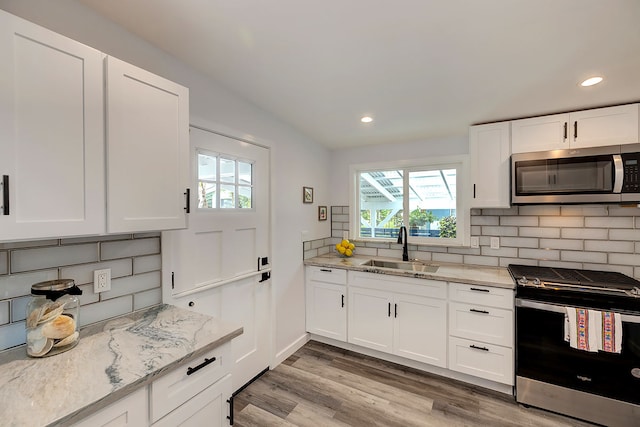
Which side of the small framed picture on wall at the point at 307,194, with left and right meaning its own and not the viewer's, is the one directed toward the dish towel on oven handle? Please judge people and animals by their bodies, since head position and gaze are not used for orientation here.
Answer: front

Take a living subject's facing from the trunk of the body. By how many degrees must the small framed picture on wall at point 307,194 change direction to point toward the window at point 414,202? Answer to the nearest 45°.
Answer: approximately 45° to its left

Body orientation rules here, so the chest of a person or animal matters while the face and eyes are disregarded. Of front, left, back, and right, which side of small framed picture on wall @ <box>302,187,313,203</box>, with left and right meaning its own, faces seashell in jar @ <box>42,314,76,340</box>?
right

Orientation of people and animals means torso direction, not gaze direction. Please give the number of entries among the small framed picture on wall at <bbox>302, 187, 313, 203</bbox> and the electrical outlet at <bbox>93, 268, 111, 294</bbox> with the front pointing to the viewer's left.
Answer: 0

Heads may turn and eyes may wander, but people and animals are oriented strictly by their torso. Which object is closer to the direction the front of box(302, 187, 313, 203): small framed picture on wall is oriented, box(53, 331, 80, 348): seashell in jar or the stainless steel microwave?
the stainless steel microwave

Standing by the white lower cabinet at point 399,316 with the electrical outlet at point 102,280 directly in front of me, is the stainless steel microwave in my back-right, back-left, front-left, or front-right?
back-left

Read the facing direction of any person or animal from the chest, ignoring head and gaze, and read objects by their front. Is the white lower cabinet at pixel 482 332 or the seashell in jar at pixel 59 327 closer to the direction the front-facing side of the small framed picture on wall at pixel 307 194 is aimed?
the white lower cabinet

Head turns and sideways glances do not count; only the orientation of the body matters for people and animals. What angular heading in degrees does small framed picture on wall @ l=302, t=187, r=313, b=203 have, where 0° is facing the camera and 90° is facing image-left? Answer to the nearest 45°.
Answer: approximately 315°

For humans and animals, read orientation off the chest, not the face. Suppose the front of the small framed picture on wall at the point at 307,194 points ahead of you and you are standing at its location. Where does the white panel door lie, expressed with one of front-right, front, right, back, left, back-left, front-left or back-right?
right

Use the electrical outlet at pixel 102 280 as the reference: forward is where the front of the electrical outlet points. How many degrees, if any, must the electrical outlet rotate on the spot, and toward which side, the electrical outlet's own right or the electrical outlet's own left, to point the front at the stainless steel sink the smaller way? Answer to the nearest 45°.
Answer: approximately 45° to the electrical outlet's own left

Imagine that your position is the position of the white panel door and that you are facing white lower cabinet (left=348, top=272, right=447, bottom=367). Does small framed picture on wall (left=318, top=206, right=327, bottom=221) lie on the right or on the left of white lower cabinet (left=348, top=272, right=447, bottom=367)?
left

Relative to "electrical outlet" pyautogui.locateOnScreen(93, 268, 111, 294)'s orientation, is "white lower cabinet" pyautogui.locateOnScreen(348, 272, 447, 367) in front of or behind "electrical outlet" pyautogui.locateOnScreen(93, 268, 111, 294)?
in front

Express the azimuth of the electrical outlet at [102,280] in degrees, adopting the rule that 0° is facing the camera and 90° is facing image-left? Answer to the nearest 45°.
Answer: approximately 315°
